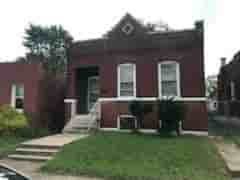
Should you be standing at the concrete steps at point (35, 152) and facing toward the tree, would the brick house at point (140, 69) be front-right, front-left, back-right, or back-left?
front-right

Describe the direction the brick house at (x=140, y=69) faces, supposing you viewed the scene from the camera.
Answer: facing the viewer

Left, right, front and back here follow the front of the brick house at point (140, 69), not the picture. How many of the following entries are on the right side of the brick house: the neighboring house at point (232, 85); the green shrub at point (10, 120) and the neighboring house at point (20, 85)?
2

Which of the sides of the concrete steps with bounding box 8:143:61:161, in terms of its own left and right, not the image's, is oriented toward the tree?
back

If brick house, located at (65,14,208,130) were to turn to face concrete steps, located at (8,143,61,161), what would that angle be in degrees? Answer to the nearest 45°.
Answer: approximately 45° to its right

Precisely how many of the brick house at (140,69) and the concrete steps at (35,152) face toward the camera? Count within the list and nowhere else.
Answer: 2

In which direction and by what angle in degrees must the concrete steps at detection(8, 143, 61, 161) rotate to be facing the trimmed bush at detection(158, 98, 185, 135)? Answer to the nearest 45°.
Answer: approximately 90° to its left

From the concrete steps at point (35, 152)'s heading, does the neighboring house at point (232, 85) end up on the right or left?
on its left

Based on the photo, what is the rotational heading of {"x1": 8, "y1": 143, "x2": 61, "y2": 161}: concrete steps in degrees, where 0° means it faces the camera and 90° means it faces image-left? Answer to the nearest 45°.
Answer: approximately 0°

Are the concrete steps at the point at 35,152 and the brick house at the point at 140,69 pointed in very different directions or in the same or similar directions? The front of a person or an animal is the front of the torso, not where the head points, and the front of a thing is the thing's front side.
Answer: same or similar directions

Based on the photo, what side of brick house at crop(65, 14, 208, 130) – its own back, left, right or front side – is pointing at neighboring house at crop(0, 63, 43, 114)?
right
